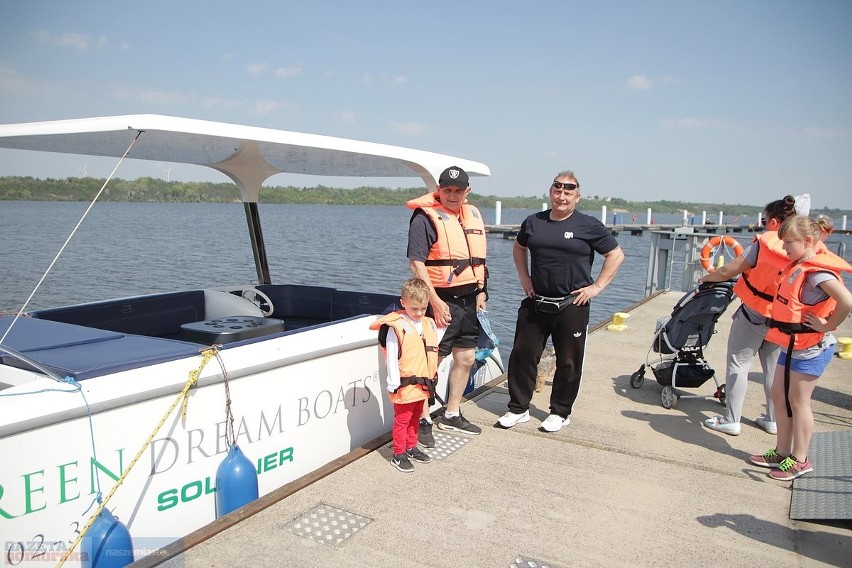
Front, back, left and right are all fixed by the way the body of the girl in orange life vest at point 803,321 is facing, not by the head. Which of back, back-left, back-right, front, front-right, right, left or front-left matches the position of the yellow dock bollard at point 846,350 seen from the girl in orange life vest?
back-right

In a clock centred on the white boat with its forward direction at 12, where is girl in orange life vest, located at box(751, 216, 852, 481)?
The girl in orange life vest is roughly at 8 o'clock from the white boat.

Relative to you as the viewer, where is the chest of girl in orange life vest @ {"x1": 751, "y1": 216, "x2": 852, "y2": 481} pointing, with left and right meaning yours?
facing the viewer and to the left of the viewer

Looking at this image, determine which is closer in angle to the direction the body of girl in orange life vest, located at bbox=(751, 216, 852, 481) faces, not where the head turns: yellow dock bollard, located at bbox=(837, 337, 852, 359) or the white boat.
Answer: the white boat

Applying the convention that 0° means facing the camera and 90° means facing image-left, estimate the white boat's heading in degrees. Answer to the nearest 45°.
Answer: approximately 45°

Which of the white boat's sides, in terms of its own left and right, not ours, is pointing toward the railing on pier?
back

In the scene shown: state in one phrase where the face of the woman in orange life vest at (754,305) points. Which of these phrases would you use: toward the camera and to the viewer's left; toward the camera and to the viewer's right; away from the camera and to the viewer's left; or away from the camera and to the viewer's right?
away from the camera and to the viewer's left

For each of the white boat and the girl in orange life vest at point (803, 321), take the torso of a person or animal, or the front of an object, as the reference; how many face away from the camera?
0

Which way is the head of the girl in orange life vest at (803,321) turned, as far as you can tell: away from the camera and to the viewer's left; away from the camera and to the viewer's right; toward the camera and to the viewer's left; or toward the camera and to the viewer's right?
toward the camera and to the viewer's left

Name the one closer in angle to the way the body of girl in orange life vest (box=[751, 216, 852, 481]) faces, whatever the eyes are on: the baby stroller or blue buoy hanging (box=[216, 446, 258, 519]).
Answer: the blue buoy hanging

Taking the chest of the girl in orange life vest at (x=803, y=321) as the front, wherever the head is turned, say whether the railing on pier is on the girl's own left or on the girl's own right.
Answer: on the girl's own right

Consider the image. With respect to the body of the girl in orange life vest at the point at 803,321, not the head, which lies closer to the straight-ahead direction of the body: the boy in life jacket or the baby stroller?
the boy in life jacket
